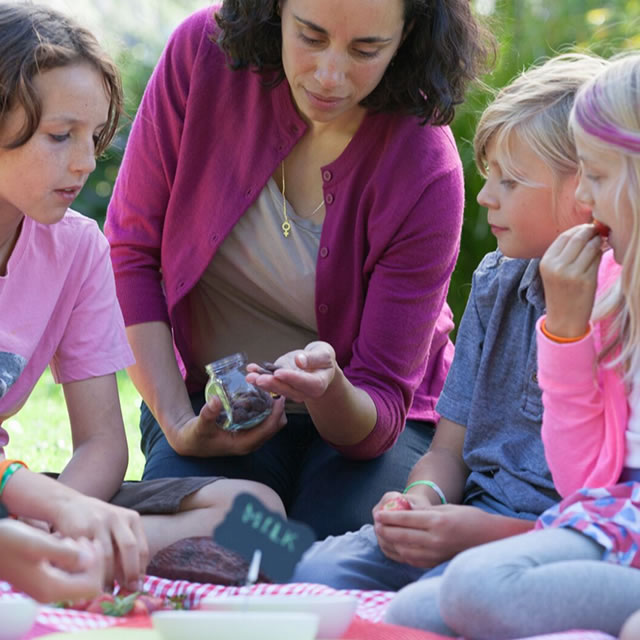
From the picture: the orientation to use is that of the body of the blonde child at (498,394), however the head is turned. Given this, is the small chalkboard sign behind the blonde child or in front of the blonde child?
in front

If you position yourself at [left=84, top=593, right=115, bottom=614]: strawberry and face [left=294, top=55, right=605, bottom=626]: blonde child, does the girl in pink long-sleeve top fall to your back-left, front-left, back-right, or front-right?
front-right

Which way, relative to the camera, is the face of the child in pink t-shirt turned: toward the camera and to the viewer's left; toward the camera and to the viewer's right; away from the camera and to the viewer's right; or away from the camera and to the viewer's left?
toward the camera and to the viewer's right

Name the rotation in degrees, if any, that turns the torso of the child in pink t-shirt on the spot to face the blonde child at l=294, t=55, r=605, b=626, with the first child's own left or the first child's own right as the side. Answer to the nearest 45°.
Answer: approximately 45° to the first child's own left

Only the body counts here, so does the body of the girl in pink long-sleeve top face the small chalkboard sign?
yes

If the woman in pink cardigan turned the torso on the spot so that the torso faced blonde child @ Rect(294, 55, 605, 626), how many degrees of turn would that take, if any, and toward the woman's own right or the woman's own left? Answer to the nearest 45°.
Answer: approximately 45° to the woman's own left

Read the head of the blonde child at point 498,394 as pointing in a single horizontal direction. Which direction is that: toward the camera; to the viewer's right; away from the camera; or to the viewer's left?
to the viewer's left

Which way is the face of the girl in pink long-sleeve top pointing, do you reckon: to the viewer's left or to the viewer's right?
to the viewer's left

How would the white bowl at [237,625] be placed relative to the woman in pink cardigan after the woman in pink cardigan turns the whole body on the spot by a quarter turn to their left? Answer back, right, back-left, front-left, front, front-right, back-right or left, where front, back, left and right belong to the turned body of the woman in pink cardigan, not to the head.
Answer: right

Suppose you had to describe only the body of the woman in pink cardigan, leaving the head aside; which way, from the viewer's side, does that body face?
toward the camera

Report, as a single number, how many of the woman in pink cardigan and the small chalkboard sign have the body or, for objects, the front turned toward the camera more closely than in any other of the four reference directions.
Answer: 2

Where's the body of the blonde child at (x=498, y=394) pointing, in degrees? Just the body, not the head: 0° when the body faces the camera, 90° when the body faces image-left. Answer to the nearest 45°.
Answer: approximately 45°

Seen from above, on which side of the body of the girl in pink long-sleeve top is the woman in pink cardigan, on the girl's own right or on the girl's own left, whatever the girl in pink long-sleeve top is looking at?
on the girl's own right

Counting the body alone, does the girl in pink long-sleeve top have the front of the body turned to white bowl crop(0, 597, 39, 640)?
yes
